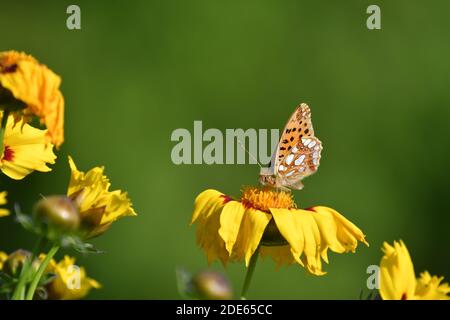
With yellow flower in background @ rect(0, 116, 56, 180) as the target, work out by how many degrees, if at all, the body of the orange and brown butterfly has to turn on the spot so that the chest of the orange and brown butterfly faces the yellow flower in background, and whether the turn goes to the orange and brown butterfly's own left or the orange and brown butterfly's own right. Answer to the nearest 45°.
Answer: approximately 45° to the orange and brown butterfly's own left

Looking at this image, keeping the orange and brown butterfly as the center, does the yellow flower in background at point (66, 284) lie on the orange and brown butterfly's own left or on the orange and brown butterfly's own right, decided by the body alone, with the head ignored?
on the orange and brown butterfly's own left

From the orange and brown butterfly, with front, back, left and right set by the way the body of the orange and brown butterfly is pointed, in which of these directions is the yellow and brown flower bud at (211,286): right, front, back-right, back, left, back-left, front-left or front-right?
left

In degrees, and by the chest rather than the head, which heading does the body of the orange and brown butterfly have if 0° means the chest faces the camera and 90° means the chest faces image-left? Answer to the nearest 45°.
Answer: approximately 90°
